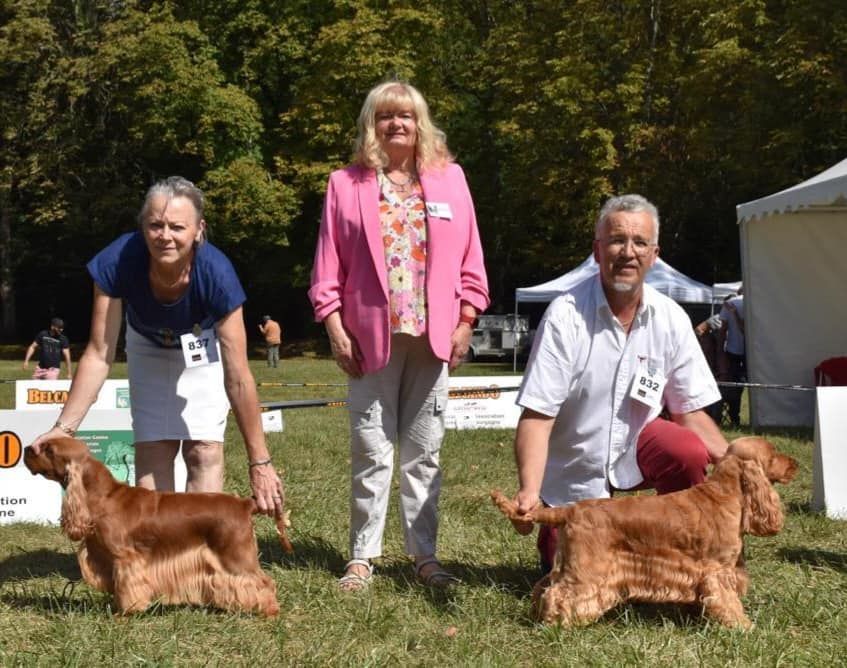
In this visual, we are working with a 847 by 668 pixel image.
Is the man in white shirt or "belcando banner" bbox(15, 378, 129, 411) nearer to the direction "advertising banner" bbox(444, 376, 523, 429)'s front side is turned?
the man in white shirt

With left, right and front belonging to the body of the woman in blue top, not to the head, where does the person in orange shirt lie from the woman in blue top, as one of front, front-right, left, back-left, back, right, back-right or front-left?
back

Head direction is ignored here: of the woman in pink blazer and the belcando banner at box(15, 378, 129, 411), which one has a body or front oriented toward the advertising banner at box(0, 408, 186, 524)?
the belcando banner

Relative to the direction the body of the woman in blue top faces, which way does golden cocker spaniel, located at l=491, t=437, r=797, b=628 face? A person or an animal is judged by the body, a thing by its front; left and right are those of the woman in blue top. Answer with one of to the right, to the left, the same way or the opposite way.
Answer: to the left

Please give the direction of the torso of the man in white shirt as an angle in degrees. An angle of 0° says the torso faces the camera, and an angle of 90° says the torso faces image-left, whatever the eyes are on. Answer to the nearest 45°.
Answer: approximately 0°

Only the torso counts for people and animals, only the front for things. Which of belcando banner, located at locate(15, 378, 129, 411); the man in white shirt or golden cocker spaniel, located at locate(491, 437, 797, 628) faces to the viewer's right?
the golden cocker spaniel

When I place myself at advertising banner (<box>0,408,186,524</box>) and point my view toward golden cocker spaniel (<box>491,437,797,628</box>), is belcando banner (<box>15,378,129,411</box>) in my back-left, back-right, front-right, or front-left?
back-left

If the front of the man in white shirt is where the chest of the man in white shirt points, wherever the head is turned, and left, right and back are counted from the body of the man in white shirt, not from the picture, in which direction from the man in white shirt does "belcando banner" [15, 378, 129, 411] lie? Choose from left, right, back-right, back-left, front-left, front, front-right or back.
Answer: back-right

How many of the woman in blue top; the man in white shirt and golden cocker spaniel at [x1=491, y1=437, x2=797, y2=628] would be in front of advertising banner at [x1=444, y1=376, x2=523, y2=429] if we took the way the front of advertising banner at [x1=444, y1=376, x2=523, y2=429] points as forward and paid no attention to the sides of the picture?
3

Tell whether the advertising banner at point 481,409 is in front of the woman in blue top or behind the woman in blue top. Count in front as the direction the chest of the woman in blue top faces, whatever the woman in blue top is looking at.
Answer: behind
